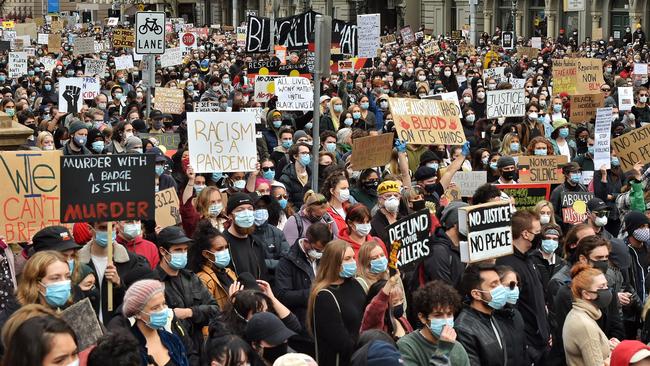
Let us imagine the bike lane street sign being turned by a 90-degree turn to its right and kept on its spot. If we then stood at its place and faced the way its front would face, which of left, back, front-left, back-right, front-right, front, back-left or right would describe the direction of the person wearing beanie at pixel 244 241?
left

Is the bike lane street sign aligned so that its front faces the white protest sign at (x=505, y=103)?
no

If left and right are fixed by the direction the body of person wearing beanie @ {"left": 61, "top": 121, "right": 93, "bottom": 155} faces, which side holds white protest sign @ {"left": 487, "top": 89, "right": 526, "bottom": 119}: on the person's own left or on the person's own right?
on the person's own left

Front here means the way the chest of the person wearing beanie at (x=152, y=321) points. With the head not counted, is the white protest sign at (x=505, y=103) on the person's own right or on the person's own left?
on the person's own left

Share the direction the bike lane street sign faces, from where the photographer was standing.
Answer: facing the viewer

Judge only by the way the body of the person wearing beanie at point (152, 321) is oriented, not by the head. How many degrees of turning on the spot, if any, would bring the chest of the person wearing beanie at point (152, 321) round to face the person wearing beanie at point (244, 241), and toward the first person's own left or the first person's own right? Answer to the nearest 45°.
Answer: approximately 135° to the first person's own left

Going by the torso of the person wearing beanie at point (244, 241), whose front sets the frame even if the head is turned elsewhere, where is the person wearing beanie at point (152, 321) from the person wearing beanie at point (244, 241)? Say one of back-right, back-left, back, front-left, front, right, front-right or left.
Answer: front-right

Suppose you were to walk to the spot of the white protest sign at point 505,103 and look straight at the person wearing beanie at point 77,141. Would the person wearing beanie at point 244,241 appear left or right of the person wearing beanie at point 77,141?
left

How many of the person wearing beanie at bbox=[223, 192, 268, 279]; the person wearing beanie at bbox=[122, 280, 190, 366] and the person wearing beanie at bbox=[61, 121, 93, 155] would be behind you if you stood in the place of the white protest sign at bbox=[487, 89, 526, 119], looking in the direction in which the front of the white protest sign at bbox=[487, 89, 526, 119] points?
0

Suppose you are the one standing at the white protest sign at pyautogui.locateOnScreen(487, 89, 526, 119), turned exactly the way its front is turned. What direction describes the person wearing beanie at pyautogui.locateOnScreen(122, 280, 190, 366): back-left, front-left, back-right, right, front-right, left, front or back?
front

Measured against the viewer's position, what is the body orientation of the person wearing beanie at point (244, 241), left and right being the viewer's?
facing the viewer and to the right of the viewer

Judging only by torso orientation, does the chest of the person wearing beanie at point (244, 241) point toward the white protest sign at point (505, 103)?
no

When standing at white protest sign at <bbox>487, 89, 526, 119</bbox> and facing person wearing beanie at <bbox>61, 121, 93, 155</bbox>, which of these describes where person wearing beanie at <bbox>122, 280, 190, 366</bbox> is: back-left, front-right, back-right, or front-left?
front-left

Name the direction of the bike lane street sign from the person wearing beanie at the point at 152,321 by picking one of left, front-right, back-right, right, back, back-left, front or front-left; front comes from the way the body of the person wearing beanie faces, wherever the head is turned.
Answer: back-left

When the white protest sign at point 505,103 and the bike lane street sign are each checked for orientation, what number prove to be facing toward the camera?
2

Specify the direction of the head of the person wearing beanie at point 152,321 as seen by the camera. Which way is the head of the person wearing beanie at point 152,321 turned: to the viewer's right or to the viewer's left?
to the viewer's right

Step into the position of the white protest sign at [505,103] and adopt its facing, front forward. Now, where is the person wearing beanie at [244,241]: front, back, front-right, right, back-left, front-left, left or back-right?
front

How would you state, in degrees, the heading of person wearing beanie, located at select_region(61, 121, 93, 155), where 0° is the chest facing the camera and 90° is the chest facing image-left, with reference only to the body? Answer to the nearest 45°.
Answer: approximately 315°
